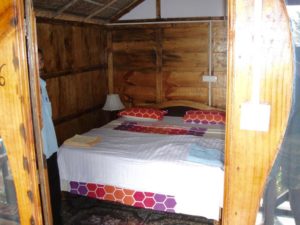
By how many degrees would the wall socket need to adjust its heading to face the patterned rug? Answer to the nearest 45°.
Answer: approximately 45° to its right

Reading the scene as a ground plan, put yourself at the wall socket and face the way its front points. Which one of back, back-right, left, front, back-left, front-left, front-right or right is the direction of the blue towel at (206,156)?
front

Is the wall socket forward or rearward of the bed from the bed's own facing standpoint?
rearward

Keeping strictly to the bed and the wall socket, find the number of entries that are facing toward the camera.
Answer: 2

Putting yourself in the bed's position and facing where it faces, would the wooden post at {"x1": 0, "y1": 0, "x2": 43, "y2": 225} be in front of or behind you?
in front

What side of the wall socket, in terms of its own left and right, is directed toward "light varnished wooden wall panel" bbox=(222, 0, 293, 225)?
front

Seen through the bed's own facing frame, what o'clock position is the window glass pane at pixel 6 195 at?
The window glass pane is roughly at 1 o'clock from the bed.

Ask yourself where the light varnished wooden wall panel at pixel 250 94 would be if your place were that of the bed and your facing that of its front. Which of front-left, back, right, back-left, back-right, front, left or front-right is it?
front

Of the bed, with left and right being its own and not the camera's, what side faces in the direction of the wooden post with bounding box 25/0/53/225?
front

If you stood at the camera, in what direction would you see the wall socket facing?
facing the viewer

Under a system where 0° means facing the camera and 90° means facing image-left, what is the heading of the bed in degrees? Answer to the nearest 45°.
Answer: approximately 0°
